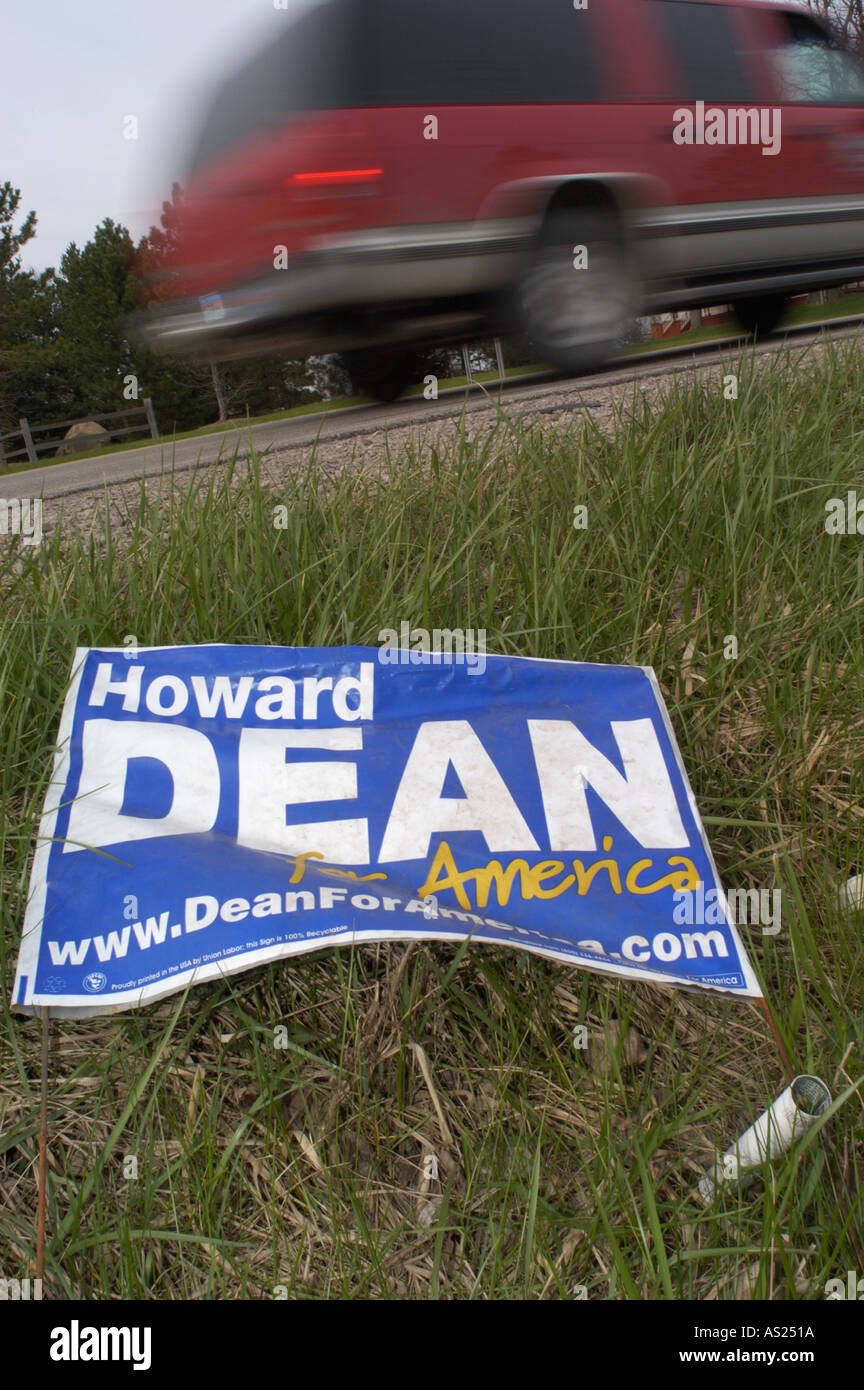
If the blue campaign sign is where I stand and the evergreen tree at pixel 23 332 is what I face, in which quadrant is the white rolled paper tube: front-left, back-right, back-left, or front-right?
back-right

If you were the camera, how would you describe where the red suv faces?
facing away from the viewer and to the right of the viewer

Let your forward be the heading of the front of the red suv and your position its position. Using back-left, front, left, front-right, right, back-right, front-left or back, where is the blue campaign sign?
back-right

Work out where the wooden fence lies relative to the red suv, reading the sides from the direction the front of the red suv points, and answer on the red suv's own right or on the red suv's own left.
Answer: on the red suv's own left

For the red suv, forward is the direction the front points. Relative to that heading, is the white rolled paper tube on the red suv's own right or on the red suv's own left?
on the red suv's own right
